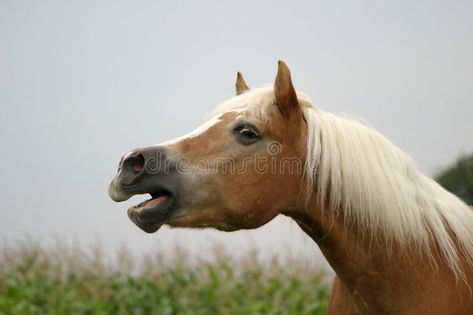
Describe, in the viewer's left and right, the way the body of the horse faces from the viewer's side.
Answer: facing to the left of the viewer
